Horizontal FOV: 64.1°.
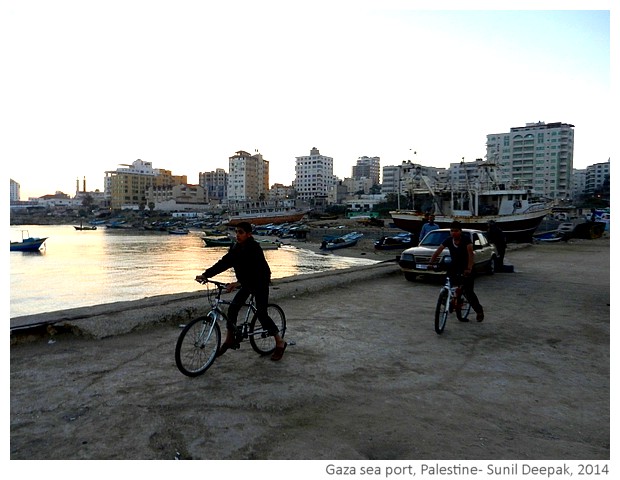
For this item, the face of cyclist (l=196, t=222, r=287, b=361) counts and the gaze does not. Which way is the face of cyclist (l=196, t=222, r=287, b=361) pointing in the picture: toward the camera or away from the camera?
toward the camera

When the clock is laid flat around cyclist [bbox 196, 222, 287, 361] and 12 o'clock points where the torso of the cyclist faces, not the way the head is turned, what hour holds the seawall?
The seawall is roughly at 3 o'clock from the cyclist.

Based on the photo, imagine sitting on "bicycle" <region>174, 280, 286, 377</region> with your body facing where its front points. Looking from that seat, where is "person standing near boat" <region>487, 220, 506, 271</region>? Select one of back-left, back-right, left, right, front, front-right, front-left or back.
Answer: back

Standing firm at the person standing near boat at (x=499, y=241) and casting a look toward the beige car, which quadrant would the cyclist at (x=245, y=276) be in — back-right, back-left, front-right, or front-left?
front-left

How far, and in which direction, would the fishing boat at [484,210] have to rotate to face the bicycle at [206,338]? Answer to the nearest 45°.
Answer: approximately 90° to its right

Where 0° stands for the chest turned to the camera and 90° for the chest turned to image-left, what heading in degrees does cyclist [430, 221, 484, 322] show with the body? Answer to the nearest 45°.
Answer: approximately 45°

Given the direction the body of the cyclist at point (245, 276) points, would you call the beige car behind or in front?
behind

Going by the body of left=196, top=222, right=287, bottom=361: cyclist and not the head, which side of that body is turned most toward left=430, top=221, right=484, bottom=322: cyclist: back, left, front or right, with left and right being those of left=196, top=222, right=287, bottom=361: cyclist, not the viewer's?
back

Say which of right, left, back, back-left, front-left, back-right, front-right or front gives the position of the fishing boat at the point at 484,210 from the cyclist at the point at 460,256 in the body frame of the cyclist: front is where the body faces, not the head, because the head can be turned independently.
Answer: back-right

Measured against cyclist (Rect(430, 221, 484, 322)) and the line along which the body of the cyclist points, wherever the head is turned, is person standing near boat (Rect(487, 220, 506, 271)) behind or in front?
behind

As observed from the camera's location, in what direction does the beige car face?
facing the viewer and to the left of the viewer

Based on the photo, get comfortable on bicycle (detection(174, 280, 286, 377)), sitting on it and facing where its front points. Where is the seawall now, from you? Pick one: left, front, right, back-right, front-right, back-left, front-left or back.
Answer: right

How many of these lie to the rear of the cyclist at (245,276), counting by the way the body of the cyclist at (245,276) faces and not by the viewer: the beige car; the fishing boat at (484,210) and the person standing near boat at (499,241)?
3
